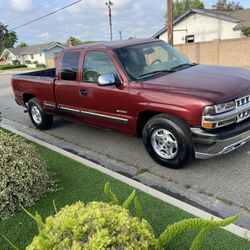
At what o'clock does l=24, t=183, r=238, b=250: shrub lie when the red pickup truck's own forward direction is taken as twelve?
The shrub is roughly at 2 o'clock from the red pickup truck.

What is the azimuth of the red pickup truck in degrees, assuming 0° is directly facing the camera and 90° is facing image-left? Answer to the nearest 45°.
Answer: approximately 315°

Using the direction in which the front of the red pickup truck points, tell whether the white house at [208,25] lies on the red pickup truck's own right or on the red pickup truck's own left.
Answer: on the red pickup truck's own left

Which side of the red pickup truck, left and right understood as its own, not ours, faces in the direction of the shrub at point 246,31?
left

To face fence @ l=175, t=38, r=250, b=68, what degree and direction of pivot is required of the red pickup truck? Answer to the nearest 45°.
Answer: approximately 135° to its left
